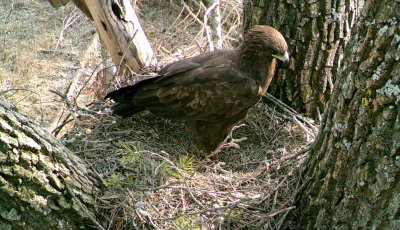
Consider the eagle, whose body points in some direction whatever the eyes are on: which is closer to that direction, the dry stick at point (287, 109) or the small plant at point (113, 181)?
the dry stick

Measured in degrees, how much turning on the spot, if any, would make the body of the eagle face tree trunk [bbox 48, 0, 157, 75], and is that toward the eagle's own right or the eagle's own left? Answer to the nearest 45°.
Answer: approximately 135° to the eagle's own left

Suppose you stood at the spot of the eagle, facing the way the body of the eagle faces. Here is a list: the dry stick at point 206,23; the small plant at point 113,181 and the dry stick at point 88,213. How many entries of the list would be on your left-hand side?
1

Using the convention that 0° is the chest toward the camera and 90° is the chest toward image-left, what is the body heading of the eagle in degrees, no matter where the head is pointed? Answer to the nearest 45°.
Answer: approximately 270°

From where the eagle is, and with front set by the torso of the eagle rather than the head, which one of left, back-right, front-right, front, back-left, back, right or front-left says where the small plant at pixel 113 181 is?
back-right

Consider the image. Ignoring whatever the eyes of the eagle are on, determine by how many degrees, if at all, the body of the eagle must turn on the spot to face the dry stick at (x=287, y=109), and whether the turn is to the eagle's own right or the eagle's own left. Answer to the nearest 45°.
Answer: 0° — it already faces it

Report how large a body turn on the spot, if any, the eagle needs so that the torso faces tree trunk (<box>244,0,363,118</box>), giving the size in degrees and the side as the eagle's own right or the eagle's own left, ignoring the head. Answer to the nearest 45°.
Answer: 0° — it already faces it

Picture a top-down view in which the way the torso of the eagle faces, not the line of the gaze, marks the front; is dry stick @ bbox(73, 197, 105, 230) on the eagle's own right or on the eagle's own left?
on the eagle's own right

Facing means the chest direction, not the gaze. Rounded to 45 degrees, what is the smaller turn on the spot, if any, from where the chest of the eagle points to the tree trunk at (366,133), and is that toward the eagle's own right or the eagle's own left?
approximately 90° to the eagle's own right
